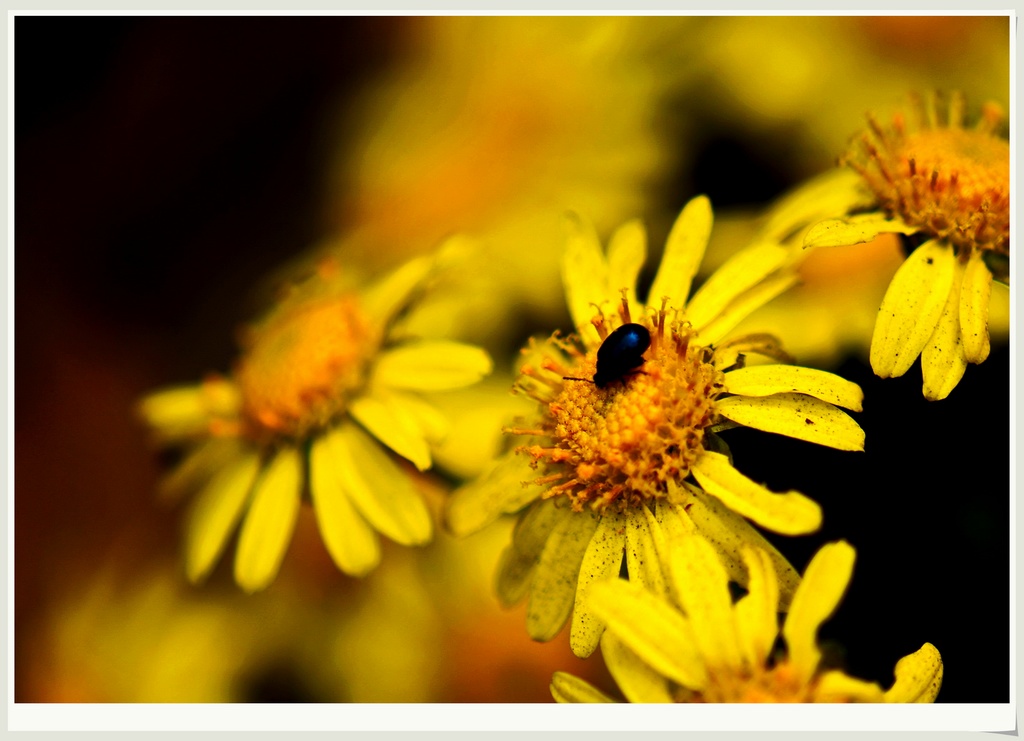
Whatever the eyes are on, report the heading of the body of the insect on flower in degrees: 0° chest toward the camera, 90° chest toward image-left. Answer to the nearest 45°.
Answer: approximately 45°

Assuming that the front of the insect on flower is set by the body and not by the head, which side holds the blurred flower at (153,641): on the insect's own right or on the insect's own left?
on the insect's own right

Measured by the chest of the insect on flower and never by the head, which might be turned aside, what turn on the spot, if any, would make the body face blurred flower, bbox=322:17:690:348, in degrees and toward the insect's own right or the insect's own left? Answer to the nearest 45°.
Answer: approximately 135° to the insect's own right

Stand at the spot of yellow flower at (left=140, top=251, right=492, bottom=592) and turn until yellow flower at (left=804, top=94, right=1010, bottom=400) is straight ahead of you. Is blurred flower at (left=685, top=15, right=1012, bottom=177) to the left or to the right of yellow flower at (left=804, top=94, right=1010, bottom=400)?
left

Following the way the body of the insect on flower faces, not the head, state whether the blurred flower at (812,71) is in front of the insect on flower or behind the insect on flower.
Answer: behind
